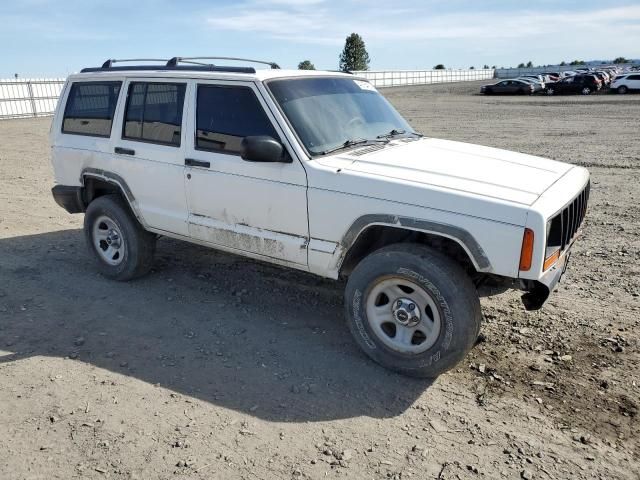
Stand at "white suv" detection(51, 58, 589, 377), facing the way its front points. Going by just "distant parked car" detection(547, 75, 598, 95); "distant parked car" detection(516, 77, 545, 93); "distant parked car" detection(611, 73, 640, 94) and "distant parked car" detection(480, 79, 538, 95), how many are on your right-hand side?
0

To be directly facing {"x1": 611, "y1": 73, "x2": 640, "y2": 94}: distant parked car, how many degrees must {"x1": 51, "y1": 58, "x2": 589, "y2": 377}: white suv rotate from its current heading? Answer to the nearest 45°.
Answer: approximately 90° to its left

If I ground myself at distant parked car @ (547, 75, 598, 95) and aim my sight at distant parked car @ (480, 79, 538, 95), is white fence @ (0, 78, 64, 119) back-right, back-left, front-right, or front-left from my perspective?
front-left

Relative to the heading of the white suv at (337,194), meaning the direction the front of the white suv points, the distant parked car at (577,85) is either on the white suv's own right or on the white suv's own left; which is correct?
on the white suv's own left

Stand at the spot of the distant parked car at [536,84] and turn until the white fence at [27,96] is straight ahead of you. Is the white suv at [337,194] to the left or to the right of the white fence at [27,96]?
left

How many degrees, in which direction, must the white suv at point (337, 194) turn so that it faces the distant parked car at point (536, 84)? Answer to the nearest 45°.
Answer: approximately 90° to its left

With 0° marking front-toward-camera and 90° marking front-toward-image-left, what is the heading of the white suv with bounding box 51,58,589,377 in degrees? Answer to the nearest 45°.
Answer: approximately 315°

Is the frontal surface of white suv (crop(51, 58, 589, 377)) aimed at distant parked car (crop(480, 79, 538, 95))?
no
